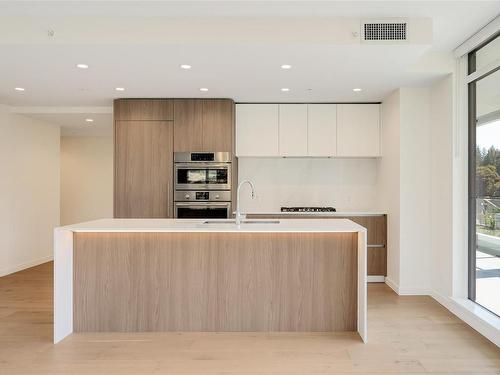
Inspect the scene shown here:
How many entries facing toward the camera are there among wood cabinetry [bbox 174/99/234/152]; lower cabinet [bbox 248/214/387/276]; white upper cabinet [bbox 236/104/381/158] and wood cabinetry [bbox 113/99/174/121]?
4

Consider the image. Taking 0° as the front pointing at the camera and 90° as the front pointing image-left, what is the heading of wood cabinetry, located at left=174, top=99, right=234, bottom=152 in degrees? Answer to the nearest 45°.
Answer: approximately 0°

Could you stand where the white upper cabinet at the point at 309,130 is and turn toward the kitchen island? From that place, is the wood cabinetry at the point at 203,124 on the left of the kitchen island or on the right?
right

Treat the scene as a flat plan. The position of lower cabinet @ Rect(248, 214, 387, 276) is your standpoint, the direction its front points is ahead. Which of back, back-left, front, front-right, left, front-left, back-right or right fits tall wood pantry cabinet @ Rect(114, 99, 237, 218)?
right

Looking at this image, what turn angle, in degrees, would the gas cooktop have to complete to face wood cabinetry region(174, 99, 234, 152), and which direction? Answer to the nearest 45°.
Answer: approximately 90° to its right

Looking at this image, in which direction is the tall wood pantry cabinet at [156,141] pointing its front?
toward the camera

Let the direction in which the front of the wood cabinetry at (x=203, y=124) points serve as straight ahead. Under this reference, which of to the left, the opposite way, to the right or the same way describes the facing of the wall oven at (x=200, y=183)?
the same way

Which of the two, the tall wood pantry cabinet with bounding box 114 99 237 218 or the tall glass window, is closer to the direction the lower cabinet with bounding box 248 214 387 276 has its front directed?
the tall glass window

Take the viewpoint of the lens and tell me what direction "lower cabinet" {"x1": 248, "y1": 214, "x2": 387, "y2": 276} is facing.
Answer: facing the viewer

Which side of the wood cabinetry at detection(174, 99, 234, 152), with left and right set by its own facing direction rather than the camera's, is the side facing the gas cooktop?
left

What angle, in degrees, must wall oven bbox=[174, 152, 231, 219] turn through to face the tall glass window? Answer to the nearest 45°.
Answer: approximately 45° to its left

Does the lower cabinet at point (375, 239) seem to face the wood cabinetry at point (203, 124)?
no

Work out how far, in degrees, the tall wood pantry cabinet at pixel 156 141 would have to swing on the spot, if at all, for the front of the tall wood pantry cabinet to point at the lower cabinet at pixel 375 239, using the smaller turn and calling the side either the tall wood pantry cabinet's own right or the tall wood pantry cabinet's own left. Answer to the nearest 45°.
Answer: approximately 90° to the tall wood pantry cabinet's own left

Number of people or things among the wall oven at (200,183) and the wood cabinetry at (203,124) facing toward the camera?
2

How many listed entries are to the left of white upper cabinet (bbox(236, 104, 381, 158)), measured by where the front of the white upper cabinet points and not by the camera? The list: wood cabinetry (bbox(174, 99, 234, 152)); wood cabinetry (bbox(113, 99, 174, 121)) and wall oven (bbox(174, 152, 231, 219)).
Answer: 0

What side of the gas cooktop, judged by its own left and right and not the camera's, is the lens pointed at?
front

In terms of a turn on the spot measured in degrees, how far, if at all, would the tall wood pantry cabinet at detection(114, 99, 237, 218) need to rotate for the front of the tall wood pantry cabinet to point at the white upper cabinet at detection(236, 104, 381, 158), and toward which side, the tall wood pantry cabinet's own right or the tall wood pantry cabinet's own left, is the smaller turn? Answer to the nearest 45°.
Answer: approximately 90° to the tall wood pantry cabinet's own left

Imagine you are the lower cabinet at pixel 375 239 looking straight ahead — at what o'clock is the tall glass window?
The tall glass window is roughly at 11 o'clock from the lower cabinet.

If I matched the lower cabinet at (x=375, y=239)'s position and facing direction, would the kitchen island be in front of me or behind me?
in front

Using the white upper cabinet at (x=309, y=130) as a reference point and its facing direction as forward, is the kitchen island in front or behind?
in front

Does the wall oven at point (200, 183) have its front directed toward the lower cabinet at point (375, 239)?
no
